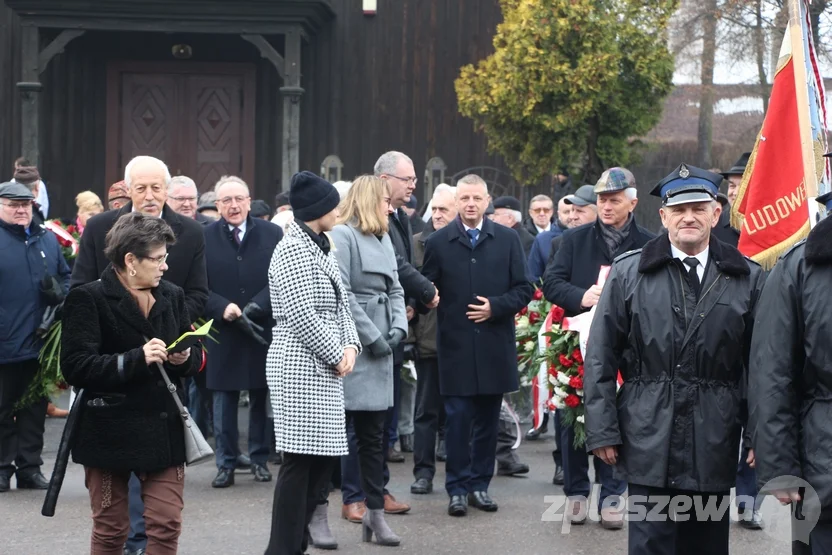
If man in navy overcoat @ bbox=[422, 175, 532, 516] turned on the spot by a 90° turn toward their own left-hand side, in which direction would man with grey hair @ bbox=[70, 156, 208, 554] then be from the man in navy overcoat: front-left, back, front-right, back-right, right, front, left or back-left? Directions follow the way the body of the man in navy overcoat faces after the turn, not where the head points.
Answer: back-right

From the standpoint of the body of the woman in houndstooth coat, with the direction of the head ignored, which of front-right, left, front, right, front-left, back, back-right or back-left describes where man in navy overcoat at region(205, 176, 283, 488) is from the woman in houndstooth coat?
left

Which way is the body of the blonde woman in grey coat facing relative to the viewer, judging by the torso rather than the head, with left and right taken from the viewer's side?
facing the viewer and to the right of the viewer

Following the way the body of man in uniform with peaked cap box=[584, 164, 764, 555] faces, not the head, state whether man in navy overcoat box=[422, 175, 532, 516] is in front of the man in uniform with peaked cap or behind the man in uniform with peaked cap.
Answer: behind

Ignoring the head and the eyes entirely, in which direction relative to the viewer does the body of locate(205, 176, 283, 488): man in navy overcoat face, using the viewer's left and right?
facing the viewer

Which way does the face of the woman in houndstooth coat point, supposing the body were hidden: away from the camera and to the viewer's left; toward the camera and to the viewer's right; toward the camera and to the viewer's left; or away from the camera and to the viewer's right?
away from the camera and to the viewer's right

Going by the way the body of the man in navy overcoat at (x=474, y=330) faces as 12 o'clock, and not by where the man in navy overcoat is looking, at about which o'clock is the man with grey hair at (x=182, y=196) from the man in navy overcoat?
The man with grey hair is roughly at 4 o'clock from the man in navy overcoat.

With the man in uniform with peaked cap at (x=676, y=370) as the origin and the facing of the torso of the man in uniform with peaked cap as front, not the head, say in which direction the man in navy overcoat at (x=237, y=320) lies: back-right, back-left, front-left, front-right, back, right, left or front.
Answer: back-right

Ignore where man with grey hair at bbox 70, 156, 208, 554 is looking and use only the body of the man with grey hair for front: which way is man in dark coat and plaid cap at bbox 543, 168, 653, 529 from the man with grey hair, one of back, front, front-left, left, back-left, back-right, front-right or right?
left

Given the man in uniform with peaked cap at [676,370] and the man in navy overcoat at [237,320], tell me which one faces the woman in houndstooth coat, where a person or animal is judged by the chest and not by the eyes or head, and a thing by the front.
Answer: the man in navy overcoat

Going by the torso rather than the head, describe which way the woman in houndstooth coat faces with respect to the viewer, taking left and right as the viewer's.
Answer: facing to the right of the viewer

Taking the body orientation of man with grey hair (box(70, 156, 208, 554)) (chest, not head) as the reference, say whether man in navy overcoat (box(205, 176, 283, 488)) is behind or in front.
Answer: behind

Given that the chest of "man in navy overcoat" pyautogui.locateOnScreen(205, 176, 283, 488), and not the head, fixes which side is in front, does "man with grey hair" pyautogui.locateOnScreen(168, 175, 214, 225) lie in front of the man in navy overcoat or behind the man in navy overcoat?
behind
